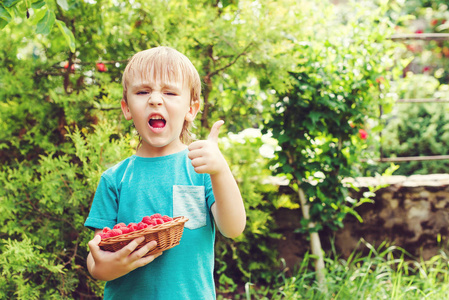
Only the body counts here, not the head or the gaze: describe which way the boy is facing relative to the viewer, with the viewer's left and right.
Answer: facing the viewer

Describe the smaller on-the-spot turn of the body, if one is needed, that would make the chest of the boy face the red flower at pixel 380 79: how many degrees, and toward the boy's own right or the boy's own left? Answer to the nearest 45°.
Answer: approximately 135° to the boy's own left

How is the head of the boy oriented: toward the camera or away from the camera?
toward the camera
